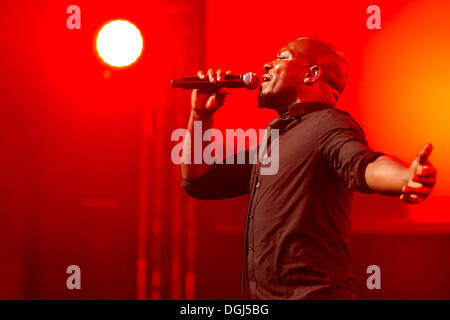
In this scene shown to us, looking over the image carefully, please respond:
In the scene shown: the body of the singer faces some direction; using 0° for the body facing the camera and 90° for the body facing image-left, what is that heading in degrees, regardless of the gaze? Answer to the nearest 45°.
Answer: approximately 90°

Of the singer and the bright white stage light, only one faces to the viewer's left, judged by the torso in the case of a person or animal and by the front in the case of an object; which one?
the singer

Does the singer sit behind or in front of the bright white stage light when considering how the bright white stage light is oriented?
in front

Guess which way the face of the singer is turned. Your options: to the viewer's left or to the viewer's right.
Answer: to the viewer's left

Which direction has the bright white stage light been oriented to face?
toward the camera

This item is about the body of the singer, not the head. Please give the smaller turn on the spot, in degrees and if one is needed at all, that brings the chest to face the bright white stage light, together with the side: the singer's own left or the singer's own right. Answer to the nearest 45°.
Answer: approximately 45° to the singer's own right
